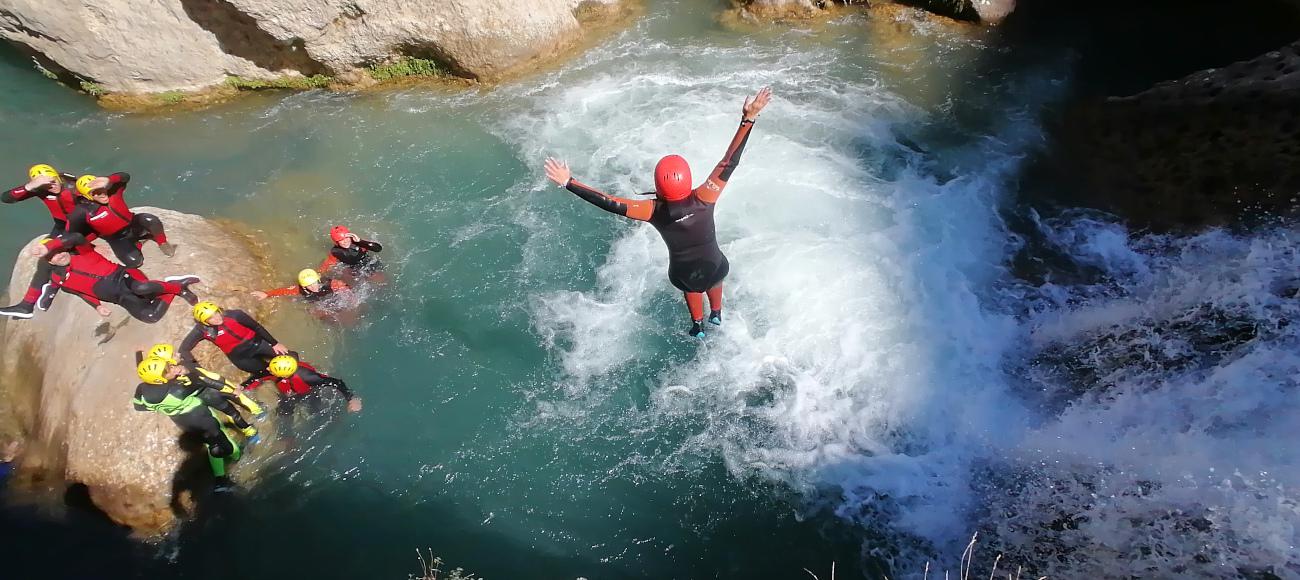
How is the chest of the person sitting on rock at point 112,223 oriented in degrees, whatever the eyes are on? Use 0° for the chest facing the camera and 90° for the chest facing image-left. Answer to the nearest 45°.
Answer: approximately 315°

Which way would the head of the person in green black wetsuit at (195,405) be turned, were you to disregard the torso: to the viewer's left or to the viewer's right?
to the viewer's right

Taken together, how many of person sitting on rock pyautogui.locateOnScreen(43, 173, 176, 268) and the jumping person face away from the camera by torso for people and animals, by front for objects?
1

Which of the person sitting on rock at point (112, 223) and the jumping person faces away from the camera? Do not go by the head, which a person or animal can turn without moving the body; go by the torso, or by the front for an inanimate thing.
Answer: the jumping person

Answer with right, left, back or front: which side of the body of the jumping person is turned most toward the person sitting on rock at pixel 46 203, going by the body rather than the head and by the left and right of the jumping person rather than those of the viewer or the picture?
left

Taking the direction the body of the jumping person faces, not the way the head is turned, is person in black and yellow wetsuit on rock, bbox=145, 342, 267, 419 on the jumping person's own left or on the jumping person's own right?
on the jumping person's own left

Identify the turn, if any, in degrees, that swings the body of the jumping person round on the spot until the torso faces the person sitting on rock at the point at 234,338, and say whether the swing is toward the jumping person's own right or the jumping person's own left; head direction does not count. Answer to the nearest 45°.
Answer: approximately 90° to the jumping person's own left

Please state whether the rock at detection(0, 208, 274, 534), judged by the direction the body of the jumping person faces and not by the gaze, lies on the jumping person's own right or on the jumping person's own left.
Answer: on the jumping person's own left

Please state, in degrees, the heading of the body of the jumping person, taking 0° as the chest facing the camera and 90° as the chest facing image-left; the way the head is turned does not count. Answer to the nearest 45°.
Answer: approximately 180°

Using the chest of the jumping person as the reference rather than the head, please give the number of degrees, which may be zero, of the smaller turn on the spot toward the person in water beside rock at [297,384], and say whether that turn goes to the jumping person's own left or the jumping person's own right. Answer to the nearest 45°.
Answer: approximately 90° to the jumping person's own left

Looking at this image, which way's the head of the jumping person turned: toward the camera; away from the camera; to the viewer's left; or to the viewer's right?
away from the camera

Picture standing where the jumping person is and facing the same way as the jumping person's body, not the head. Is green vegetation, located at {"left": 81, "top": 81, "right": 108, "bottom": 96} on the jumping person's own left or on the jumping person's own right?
on the jumping person's own left
